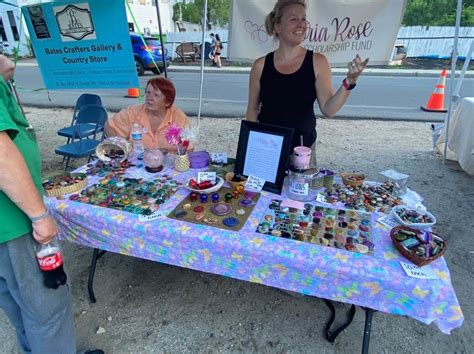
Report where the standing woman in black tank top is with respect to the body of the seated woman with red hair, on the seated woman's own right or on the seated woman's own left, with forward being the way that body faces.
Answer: on the seated woman's own left

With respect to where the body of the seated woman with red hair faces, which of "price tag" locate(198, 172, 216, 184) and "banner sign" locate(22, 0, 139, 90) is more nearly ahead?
the price tag

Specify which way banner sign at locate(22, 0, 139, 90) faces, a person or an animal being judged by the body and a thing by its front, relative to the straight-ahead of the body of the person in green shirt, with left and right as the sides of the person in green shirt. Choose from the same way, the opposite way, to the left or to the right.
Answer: to the right

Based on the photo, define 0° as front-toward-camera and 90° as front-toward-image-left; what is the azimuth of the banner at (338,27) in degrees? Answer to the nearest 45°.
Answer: approximately 0°

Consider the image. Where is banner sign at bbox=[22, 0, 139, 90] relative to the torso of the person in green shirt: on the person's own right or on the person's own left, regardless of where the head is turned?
on the person's own left

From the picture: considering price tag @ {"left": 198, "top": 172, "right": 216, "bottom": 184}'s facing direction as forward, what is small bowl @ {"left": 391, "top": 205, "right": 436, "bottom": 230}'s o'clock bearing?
The small bowl is roughly at 10 o'clock from the price tag.

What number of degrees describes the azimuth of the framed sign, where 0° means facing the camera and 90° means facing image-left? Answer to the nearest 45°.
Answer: approximately 0°

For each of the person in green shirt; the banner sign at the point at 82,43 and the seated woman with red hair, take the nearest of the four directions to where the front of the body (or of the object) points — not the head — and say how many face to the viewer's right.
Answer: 1

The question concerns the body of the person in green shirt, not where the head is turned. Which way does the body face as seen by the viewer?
to the viewer's right
